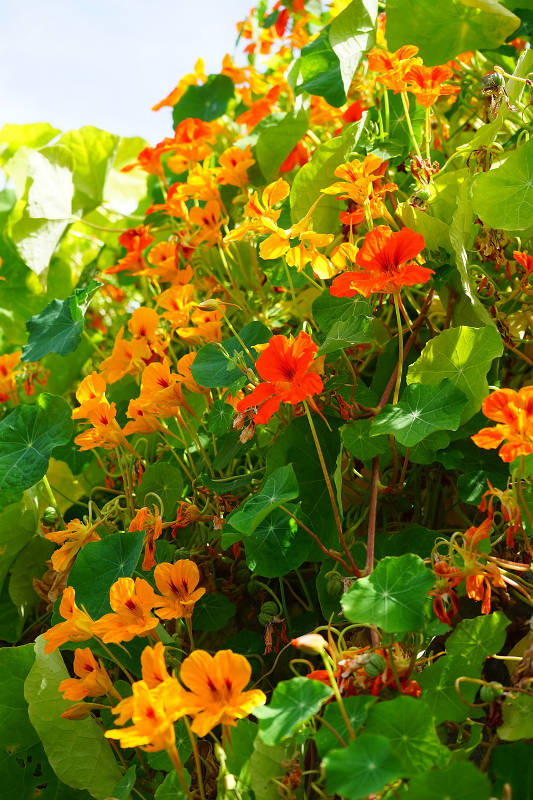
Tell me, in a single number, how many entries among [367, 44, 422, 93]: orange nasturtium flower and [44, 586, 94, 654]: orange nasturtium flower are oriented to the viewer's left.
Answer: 1

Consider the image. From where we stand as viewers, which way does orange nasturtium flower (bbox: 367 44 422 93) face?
facing the viewer

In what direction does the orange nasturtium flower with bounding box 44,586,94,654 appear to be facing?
to the viewer's left

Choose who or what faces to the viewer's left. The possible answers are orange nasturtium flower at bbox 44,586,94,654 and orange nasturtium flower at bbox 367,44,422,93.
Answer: orange nasturtium flower at bbox 44,586,94,654
